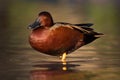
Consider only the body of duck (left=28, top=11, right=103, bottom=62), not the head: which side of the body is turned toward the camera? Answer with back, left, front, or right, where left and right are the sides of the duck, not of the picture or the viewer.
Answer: left
